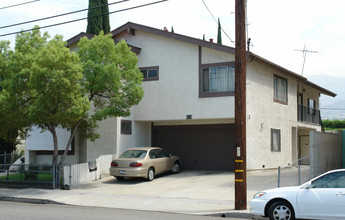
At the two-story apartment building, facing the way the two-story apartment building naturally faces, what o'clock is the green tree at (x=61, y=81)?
The green tree is roughly at 12 o'clock from the two-story apartment building.

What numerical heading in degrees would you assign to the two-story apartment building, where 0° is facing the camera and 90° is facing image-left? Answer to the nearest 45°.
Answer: approximately 45°

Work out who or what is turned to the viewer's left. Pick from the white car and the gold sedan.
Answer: the white car

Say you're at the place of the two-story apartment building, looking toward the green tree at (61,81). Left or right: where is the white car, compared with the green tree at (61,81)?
left

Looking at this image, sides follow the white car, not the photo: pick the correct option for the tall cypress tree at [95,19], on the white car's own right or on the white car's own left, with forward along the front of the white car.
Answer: on the white car's own right

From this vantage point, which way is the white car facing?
to the viewer's left

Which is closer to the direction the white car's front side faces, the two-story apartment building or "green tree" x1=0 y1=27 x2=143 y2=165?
the green tree
